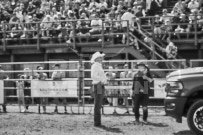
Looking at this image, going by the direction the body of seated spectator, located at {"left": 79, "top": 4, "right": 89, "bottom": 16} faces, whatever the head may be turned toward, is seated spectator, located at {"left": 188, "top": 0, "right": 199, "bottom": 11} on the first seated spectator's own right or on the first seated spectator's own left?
on the first seated spectator's own left

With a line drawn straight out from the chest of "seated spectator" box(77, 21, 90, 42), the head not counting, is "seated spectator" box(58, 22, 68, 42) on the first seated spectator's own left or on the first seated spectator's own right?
on the first seated spectator's own right

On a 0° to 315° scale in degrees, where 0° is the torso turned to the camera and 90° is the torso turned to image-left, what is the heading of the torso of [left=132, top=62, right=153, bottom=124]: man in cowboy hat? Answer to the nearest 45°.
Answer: approximately 0°

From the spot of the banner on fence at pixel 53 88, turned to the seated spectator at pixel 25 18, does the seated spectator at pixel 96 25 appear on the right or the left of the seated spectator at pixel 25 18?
right

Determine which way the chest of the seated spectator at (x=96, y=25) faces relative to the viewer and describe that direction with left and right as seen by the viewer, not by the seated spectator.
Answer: facing the viewer and to the left of the viewer

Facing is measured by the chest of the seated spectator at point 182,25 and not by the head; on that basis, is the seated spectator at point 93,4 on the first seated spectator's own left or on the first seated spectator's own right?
on the first seated spectator's own right

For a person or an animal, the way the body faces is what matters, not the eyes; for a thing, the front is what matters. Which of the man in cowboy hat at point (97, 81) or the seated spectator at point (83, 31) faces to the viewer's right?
the man in cowboy hat

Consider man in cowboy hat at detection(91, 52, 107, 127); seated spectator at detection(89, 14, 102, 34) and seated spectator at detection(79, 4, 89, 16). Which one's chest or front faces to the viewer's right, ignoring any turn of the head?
the man in cowboy hat

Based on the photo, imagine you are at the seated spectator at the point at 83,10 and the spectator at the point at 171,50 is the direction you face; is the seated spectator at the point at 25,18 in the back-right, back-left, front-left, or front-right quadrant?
back-right

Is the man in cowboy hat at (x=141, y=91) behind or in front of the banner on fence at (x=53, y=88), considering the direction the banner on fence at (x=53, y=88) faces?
in front

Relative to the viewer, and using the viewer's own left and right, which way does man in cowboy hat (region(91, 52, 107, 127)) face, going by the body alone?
facing to the right of the viewer
